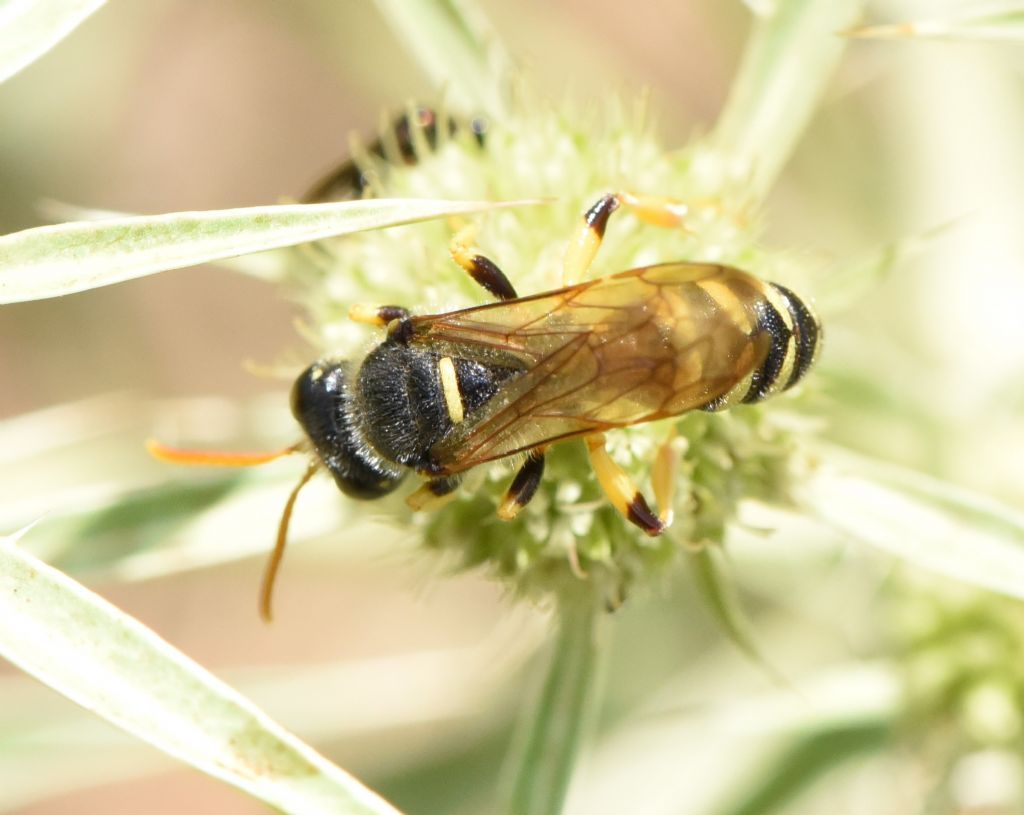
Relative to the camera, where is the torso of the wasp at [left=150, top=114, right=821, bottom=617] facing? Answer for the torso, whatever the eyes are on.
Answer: to the viewer's left
